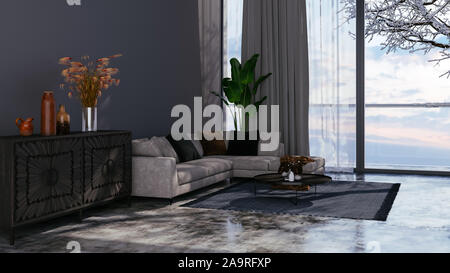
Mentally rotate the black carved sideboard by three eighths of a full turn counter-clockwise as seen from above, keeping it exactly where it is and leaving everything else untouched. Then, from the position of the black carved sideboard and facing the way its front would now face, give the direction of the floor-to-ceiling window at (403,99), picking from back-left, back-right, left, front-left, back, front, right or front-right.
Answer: front-right

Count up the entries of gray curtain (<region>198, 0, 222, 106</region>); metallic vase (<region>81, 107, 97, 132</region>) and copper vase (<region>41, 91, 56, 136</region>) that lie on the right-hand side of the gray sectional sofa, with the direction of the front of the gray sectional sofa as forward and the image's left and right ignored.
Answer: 2

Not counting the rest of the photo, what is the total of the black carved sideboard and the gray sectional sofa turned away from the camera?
0

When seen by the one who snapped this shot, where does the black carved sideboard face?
facing the viewer and to the right of the viewer

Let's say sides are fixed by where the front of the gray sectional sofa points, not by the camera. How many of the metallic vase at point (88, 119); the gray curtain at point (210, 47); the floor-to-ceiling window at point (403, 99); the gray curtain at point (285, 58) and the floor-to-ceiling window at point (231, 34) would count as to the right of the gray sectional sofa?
1

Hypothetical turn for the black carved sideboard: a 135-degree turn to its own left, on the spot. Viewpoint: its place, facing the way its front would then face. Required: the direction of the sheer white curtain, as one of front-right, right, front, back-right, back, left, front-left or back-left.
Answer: front-right

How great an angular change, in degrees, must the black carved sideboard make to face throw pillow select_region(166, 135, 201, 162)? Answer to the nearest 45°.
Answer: approximately 90° to its left

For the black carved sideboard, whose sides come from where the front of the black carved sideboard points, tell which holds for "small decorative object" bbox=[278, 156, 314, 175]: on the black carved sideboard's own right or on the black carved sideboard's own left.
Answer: on the black carved sideboard's own left

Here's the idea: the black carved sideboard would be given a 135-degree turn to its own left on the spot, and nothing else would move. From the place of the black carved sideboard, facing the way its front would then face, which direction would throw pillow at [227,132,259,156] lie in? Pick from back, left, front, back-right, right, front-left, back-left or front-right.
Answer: front-right

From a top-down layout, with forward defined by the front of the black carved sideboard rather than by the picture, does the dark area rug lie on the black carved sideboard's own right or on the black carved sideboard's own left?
on the black carved sideboard's own left

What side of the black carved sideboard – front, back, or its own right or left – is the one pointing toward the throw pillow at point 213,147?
left

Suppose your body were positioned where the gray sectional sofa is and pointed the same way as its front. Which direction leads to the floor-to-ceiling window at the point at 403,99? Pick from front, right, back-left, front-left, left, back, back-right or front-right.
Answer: left

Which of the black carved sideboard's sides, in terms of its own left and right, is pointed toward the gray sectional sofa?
left

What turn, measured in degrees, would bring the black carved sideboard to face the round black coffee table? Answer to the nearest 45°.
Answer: approximately 45° to its left

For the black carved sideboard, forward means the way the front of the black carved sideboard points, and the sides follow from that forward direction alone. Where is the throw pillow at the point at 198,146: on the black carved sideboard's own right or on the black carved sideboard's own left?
on the black carved sideboard's own left
